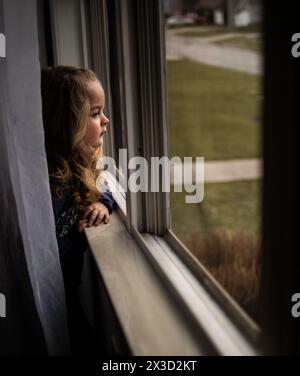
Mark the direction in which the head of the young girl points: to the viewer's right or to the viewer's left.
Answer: to the viewer's right

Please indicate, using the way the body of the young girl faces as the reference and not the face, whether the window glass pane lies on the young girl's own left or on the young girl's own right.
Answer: on the young girl's own right

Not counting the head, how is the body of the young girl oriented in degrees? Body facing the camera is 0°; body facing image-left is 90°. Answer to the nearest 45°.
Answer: approximately 270°
